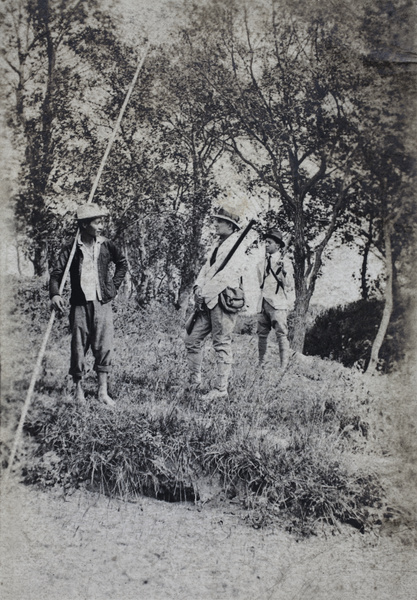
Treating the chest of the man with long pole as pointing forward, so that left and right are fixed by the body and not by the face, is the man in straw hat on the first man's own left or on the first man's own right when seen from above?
on the first man's own left

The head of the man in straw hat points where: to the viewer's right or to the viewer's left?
to the viewer's left

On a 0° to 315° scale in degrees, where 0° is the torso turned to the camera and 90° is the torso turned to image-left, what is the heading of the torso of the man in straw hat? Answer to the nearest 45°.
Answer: approximately 45°

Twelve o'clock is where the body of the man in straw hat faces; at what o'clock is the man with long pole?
The man with long pole is roughly at 1 o'clock from the man in straw hat.

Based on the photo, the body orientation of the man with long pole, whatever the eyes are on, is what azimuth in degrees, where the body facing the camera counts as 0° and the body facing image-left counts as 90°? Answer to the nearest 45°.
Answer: approximately 0°

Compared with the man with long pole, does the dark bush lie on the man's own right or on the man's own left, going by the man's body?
on the man's own left
